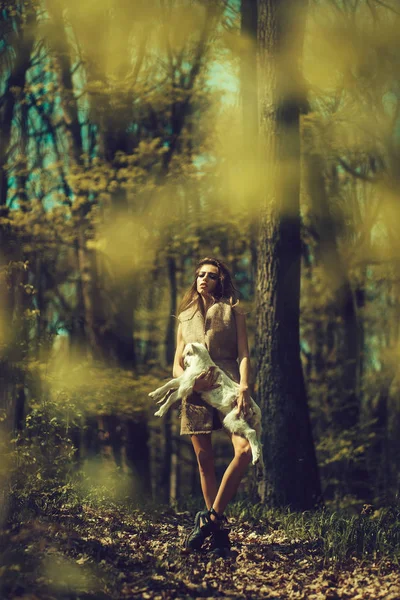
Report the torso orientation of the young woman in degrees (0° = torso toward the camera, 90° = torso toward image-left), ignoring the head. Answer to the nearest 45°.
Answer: approximately 0°

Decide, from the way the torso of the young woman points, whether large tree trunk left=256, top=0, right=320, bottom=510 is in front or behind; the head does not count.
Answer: behind

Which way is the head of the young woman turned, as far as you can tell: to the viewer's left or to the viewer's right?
to the viewer's left

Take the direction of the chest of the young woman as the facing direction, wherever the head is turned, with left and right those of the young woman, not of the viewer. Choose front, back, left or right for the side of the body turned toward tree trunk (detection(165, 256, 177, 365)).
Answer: back
